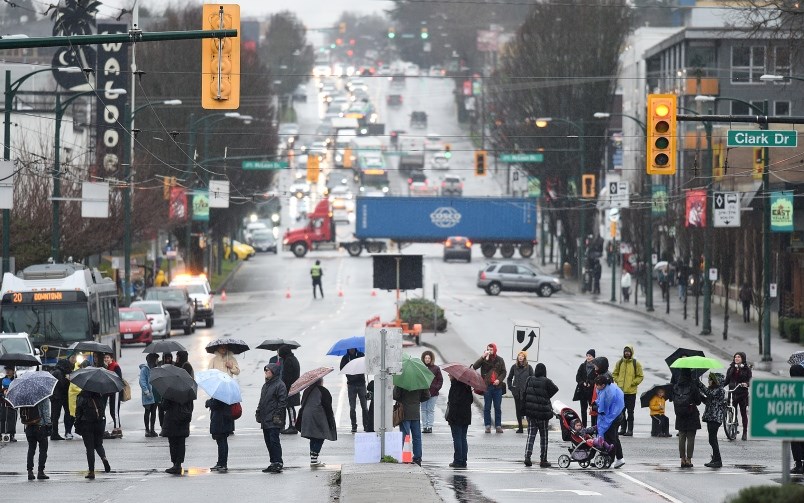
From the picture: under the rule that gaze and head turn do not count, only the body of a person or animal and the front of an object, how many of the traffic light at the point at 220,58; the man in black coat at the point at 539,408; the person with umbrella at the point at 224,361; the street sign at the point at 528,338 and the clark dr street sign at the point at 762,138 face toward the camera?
3

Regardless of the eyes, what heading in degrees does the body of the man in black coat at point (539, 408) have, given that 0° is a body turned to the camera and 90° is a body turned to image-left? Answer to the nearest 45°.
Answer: approximately 180°

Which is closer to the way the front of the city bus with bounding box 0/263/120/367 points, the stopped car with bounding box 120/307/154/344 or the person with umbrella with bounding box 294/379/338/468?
the person with umbrella

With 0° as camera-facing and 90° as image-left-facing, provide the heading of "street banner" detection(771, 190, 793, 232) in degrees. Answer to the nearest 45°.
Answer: approximately 0°

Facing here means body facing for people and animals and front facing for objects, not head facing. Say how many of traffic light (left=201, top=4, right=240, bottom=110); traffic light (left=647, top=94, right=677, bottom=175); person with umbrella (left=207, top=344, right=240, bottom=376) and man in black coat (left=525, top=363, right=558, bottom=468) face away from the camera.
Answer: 2

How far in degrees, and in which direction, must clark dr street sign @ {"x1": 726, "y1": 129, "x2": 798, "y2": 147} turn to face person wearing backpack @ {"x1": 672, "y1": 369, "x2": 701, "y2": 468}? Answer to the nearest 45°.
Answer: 0° — it already faces them

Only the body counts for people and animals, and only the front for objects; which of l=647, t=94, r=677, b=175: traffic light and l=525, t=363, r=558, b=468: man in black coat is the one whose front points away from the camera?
the man in black coat

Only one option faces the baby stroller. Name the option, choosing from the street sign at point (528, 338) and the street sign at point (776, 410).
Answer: the street sign at point (528, 338)

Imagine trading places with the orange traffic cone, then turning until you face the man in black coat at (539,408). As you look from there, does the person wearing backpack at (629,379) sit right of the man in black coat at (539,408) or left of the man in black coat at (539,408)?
left

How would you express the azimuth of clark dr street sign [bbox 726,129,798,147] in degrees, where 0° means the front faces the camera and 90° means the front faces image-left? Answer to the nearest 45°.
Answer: approximately 0°
